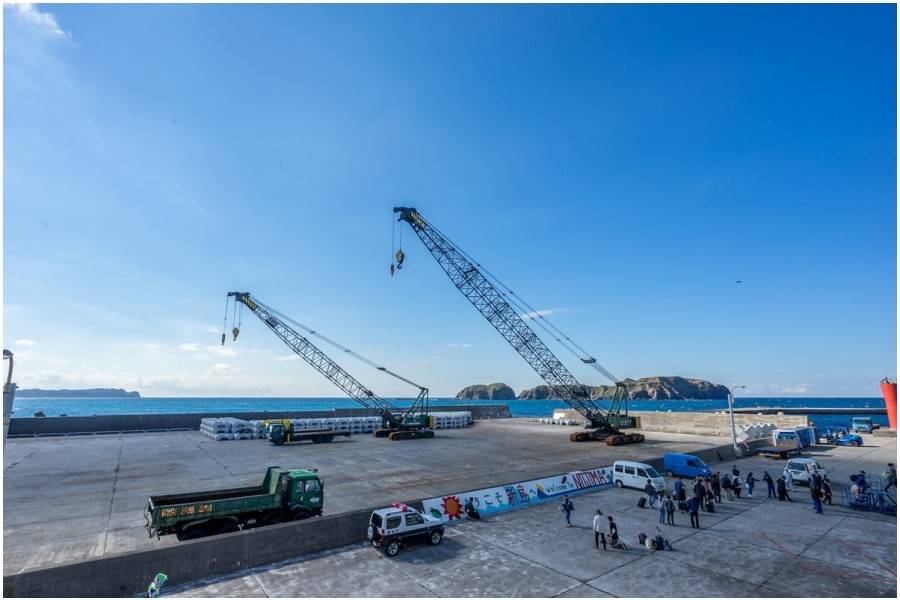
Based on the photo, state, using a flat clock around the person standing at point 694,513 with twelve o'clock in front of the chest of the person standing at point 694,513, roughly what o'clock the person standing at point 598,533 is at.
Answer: the person standing at point 598,533 is roughly at 7 o'clock from the person standing at point 694,513.

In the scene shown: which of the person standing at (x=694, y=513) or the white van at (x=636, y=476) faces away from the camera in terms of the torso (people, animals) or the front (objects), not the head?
the person standing

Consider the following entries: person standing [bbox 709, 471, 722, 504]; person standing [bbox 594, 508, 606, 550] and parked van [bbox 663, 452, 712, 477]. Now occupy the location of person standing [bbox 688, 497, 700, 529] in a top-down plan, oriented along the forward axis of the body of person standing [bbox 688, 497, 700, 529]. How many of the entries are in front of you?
2

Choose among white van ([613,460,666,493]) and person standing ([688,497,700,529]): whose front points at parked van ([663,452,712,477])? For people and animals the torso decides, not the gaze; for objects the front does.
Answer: the person standing

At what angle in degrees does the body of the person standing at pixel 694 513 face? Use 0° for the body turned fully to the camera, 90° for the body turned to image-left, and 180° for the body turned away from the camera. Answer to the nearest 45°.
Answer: approximately 180°

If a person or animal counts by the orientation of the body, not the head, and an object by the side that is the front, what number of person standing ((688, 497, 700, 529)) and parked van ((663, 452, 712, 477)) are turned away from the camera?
1
